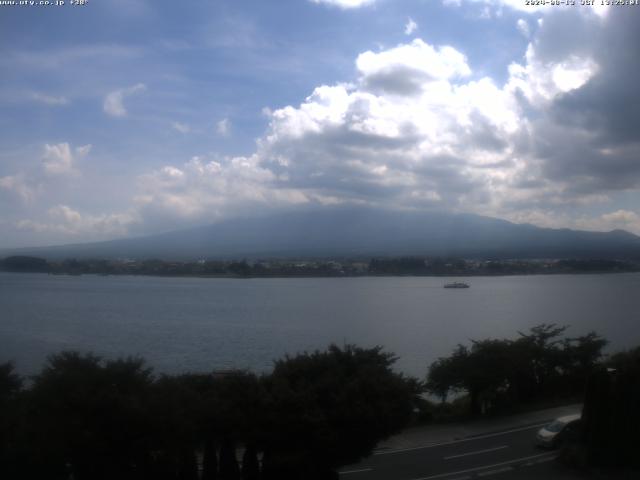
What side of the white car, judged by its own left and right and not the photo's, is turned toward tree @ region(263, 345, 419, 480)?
front

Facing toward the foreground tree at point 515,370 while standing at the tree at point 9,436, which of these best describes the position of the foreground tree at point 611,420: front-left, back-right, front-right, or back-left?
front-right

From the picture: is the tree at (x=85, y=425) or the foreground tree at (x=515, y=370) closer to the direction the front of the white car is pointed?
the tree

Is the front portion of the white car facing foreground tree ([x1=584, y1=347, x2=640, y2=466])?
no

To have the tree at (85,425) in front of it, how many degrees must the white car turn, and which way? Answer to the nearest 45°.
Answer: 0° — it already faces it

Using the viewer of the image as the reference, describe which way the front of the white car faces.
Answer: facing the viewer and to the left of the viewer

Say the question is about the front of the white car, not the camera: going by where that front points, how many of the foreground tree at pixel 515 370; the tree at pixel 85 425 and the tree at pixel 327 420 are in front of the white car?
2

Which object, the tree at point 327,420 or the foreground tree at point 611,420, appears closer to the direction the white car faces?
the tree

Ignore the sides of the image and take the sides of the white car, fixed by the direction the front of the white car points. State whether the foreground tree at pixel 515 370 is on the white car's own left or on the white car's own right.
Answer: on the white car's own right

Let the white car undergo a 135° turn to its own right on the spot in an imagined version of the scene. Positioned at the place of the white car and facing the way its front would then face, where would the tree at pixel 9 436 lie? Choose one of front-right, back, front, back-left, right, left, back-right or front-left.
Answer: back-left

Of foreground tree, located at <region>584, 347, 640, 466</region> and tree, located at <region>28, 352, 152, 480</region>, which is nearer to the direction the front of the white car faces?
the tree
